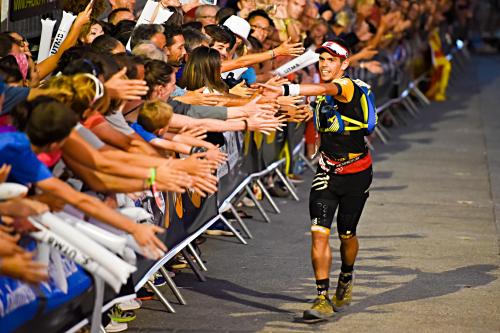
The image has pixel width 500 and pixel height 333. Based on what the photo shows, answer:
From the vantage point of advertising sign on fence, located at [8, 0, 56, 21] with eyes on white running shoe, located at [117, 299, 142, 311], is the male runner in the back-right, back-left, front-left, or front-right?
front-left

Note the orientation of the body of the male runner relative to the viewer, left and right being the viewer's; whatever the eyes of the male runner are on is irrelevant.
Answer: facing the viewer and to the left of the viewer

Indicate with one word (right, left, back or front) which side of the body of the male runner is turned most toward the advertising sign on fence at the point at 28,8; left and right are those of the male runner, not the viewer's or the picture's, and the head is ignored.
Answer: right

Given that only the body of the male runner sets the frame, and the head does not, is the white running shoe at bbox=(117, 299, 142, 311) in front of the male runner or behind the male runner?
in front

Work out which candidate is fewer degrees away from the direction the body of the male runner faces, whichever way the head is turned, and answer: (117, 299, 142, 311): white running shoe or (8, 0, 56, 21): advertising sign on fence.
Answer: the white running shoe

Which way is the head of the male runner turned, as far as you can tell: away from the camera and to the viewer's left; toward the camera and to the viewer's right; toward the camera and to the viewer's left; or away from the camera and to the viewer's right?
toward the camera and to the viewer's left

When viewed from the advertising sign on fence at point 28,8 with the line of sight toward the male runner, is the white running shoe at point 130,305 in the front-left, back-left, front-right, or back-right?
front-right
